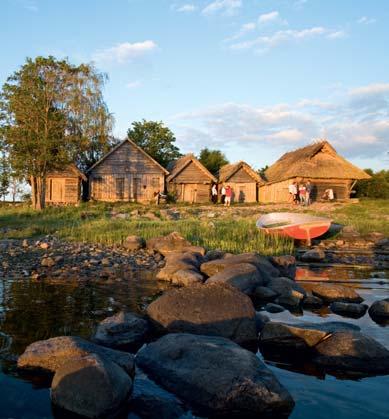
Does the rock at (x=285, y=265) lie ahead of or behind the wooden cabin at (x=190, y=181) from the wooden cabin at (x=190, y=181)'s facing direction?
ahead

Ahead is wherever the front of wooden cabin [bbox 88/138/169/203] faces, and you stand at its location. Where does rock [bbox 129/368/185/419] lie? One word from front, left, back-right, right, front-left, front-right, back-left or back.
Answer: front

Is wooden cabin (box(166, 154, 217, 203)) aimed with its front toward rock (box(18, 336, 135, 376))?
yes

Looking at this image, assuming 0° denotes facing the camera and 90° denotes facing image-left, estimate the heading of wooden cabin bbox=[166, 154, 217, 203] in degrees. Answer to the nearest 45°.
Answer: approximately 0°

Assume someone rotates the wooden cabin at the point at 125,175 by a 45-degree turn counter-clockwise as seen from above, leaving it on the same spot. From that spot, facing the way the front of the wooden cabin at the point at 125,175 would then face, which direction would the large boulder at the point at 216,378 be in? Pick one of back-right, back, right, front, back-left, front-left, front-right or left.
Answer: front-right

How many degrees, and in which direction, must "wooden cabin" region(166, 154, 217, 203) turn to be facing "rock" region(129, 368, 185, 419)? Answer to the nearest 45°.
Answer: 0° — it already faces it

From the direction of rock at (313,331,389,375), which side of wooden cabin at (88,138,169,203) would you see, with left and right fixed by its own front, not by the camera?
front

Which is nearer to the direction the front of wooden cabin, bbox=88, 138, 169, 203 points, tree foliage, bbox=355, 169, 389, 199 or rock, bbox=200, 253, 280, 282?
the rock

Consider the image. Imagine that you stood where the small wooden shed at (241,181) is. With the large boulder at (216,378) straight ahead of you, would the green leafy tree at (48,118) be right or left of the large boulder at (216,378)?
right

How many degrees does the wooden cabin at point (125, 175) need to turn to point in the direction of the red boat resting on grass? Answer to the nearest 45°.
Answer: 0° — it already faces it

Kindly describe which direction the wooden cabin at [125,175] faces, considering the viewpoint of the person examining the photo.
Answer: facing the viewer

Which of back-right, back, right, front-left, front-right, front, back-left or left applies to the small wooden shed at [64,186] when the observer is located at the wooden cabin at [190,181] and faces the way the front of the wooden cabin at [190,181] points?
right

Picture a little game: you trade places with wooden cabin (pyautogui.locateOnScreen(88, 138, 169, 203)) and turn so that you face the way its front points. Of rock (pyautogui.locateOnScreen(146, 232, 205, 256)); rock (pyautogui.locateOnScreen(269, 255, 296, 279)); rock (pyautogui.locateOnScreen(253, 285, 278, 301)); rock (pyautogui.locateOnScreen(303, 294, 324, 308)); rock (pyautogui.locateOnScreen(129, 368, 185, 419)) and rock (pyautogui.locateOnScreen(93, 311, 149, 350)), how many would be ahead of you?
6

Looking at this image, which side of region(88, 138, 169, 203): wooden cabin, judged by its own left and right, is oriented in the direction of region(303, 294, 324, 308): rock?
front

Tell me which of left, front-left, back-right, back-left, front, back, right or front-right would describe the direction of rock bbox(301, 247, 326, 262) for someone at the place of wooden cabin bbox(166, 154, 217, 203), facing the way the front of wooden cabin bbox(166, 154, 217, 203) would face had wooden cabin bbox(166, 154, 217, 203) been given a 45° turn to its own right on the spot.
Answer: front-left

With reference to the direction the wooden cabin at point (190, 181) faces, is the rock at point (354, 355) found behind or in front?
in front

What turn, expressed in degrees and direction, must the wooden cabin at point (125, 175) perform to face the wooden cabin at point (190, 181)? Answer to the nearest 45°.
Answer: approximately 90° to its left

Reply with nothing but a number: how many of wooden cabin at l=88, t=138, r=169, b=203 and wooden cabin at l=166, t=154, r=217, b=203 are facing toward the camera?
2

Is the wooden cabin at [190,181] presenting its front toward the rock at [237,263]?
yes
